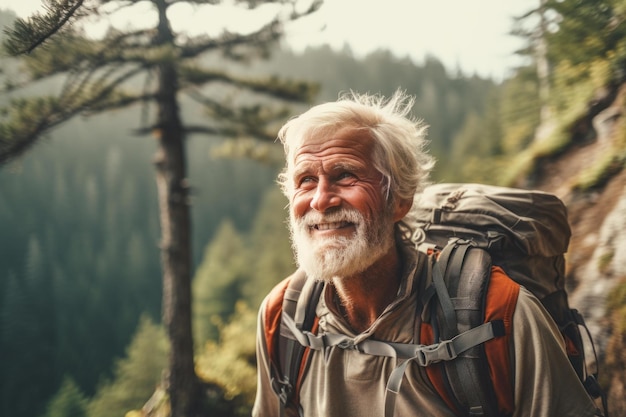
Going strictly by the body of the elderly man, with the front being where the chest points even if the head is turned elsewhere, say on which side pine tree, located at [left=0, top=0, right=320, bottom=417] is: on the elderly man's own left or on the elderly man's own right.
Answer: on the elderly man's own right

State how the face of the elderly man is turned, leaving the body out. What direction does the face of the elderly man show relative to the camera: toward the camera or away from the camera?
toward the camera

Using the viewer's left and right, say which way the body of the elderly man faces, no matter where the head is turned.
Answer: facing the viewer and to the left of the viewer
